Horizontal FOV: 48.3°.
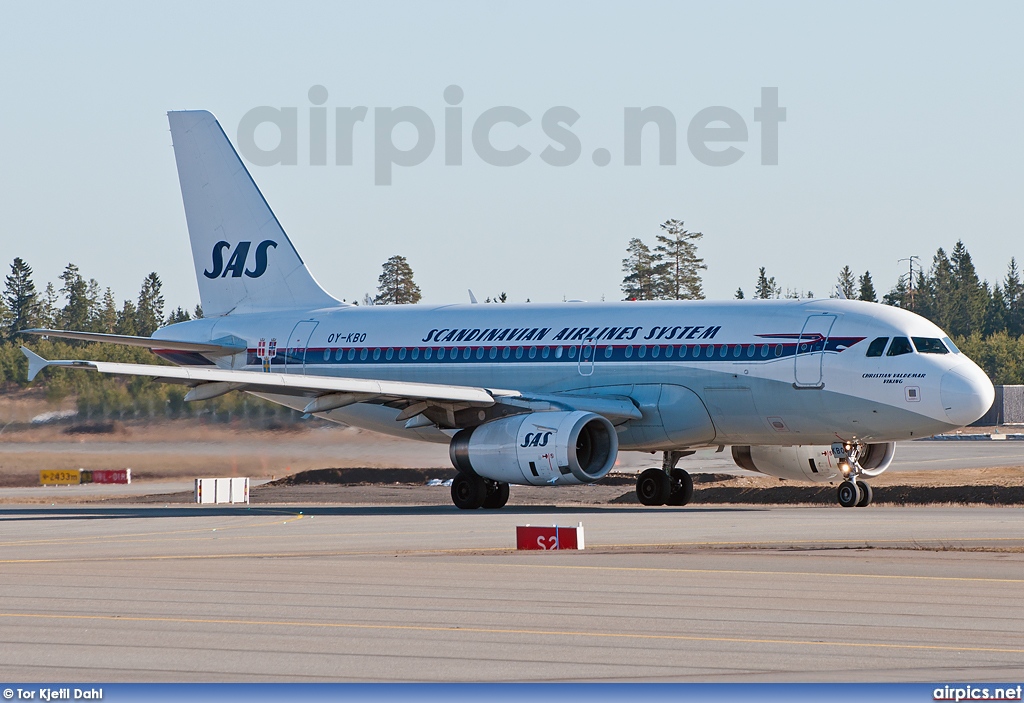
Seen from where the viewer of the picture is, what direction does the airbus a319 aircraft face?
facing the viewer and to the right of the viewer

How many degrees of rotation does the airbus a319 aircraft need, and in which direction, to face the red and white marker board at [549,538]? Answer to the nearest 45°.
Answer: approximately 45° to its right
